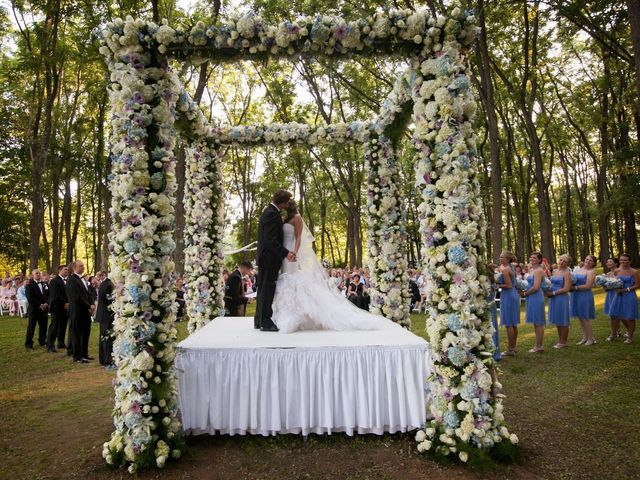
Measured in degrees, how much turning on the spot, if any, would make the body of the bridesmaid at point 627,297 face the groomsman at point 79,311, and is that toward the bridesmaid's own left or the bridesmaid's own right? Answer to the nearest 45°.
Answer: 0° — they already face them

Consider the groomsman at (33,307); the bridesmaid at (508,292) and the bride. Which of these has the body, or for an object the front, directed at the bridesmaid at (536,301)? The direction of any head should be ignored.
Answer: the groomsman

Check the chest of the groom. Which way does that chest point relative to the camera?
to the viewer's right

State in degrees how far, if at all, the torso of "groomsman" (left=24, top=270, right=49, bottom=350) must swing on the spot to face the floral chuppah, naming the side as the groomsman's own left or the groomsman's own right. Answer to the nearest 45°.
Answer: approximately 45° to the groomsman's own right

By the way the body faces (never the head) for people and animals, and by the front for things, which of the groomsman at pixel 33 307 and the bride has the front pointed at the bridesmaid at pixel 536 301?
the groomsman

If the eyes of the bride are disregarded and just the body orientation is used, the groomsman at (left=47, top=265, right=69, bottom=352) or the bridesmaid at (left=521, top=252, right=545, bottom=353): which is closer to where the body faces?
the groomsman

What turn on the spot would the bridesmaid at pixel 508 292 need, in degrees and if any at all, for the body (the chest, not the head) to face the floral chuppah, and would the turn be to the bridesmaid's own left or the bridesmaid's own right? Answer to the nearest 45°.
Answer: approximately 45° to the bridesmaid's own left

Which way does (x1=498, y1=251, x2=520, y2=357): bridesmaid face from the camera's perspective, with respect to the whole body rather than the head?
to the viewer's left

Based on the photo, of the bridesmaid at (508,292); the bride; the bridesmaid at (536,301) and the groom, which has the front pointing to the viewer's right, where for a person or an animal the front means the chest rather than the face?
the groom

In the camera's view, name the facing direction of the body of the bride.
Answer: to the viewer's left
